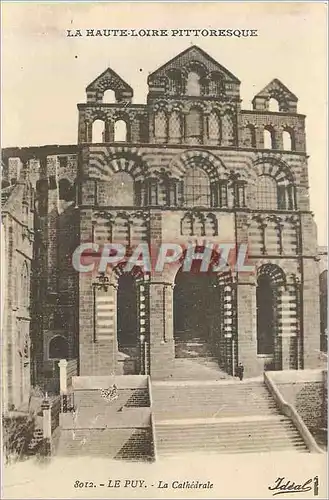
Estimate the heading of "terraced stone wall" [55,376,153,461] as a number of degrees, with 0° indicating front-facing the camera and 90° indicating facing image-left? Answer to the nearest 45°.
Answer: approximately 0°

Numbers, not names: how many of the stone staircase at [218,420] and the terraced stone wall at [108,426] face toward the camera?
2

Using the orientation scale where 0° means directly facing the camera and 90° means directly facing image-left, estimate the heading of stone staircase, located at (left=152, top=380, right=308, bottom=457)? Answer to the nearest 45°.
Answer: approximately 0°
